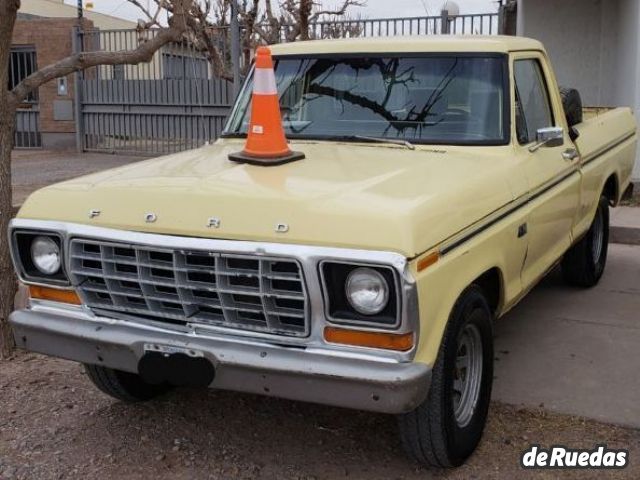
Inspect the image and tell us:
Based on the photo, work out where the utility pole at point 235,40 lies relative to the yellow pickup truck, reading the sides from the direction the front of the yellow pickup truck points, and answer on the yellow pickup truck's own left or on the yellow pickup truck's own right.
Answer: on the yellow pickup truck's own right

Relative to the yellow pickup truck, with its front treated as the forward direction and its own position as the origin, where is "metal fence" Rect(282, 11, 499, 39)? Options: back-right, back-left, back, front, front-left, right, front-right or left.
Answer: back-right

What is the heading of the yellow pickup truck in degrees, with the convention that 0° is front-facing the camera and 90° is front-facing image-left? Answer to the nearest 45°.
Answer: approximately 45°

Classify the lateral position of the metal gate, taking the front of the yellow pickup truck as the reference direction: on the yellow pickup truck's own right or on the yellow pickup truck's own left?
on the yellow pickup truck's own right

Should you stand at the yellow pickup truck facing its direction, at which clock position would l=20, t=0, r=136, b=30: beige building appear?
The beige building is roughly at 4 o'clock from the yellow pickup truck.

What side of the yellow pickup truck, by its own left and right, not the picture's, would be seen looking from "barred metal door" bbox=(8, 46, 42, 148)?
right

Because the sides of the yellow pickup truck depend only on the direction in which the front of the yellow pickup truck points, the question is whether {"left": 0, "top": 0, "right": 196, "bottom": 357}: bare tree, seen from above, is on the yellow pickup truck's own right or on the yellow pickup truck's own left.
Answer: on the yellow pickup truck's own right
